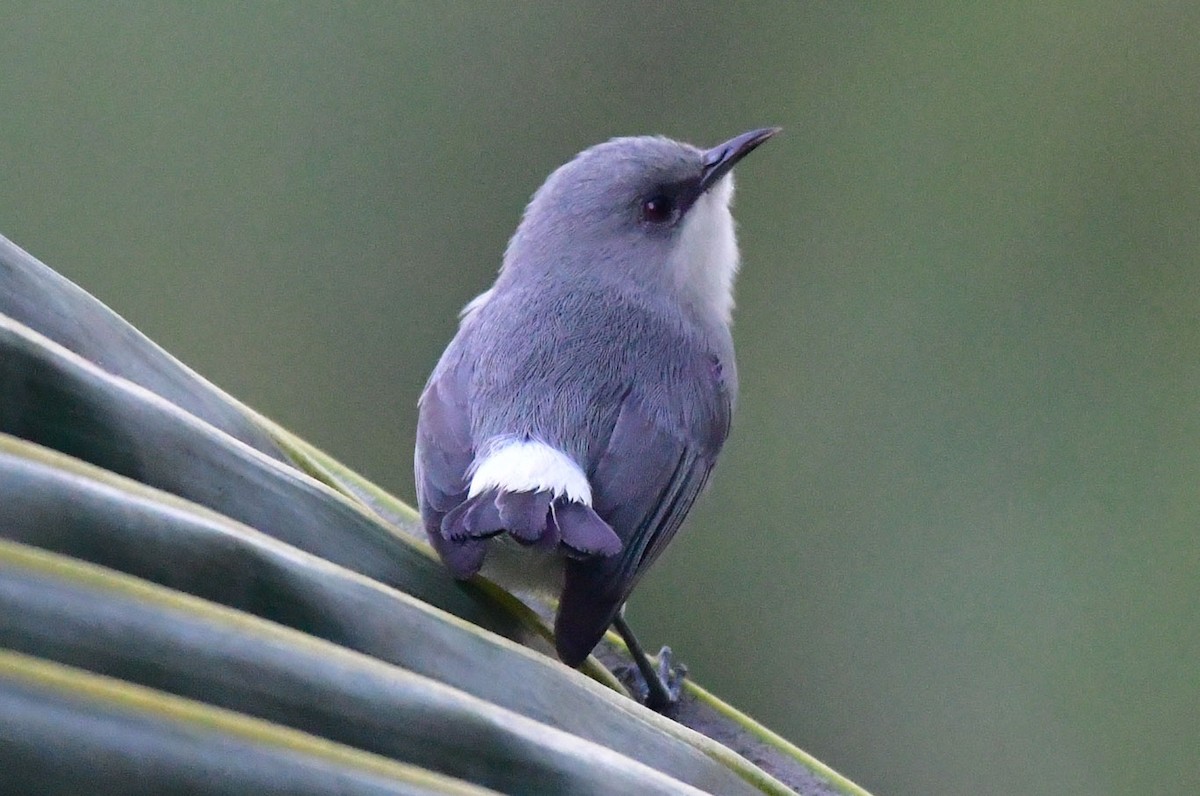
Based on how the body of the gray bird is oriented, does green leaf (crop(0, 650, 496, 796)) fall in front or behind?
behind

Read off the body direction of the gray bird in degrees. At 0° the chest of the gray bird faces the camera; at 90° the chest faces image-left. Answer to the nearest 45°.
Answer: approximately 225°
